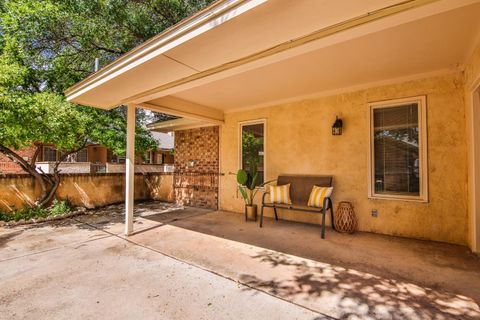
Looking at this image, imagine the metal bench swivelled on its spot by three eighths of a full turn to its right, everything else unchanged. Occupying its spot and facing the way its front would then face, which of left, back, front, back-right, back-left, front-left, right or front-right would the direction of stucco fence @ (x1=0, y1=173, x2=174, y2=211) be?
left

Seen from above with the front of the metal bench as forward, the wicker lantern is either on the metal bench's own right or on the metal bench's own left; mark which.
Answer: on the metal bench's own left

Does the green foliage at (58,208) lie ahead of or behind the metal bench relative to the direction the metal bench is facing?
ahead

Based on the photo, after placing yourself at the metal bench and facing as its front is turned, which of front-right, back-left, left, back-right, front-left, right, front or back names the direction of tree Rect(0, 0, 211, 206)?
front-right

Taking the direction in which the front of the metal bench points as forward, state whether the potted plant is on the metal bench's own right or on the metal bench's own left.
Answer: on the metal bench's own right

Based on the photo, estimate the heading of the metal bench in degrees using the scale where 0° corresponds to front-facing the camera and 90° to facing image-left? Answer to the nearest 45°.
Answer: approximately 45°

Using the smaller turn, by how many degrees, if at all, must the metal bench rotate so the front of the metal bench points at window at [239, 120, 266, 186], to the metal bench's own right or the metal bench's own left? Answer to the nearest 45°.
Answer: approximately 90° to the metal bench's own right

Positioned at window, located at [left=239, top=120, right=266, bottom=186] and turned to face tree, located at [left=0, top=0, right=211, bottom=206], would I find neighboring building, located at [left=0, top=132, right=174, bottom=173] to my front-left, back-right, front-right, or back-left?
front-right
